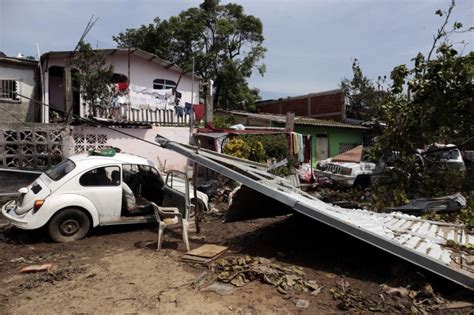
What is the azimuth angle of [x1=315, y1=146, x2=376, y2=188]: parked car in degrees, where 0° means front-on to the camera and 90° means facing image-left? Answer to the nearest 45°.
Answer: approximately 45°

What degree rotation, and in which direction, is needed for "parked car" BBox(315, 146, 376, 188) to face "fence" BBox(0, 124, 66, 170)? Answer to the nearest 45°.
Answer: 0° — it already faces it

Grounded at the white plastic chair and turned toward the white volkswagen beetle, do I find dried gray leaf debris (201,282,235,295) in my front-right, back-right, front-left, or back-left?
back-left

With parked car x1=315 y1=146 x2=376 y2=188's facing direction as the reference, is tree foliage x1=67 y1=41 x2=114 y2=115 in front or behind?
in front

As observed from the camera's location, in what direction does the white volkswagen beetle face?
facing away from the viewer and to the right of the viewer
